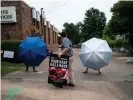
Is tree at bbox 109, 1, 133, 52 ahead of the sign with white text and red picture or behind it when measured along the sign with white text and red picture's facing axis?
behind

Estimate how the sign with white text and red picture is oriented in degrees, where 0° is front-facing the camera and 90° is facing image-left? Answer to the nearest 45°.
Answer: approximately 0°
